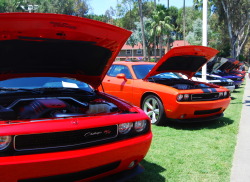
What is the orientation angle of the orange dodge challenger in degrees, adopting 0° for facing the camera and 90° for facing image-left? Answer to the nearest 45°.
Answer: approximately 315°

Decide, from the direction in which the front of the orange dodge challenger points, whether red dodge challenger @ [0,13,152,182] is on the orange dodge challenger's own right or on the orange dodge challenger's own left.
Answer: on the orange dodge challenger's own right

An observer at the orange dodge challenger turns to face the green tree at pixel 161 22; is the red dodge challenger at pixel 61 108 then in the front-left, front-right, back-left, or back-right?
back-left

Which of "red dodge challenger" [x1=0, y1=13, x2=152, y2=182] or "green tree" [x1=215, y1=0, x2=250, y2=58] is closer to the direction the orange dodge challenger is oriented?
the red dodge challenger

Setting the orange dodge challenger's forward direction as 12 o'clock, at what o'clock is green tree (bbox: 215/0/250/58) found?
The green tree is roughly at 8 o'clock from the orange dodge challenger.

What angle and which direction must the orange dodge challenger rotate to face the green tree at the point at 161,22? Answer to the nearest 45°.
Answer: approximately 135° to its left

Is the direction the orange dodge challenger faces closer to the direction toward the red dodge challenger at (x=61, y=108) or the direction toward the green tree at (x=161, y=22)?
the red dodge challenger
